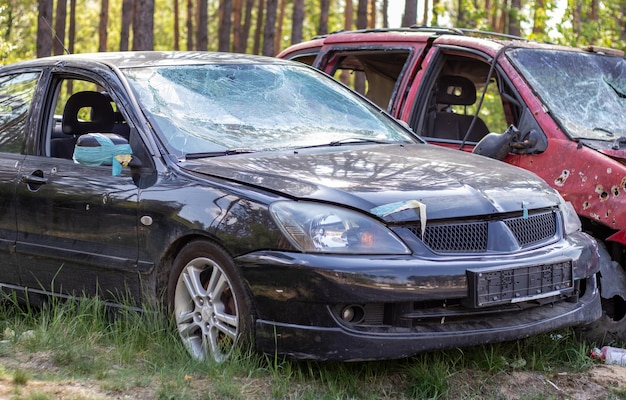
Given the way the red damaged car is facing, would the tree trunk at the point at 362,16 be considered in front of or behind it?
behind

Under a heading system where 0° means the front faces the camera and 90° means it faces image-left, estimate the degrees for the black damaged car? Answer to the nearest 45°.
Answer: approximately 315°

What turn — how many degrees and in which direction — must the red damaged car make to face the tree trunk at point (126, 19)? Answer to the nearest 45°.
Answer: approximately 180°

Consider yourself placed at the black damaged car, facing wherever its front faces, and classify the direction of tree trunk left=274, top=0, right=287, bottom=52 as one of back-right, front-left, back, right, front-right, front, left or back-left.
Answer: back-left

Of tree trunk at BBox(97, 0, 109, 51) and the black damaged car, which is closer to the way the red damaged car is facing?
the black damaged car

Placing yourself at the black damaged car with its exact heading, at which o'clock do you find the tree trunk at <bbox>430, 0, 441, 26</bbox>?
The tree trunk is roughly at 8 o'clock from the black damaged car.

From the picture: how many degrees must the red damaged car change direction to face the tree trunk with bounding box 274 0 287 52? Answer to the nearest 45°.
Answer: approximately 135° to its left

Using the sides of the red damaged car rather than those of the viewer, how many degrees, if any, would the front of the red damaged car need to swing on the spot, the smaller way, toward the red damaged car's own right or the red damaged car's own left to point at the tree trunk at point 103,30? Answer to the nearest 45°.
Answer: approximately 180°

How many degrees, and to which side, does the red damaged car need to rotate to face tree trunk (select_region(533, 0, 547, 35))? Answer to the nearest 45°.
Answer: approximately 135° to its left

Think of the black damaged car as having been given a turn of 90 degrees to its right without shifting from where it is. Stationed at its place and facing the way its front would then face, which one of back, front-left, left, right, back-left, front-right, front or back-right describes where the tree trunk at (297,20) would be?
back-right

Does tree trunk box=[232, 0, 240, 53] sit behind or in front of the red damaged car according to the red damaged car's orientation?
behind

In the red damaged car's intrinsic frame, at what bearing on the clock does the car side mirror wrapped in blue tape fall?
The car side mirror wrapped in blue tape is roughly at 3 o'clock from the red damaged car.

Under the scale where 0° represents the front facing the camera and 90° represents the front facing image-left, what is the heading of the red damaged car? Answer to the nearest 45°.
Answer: approximately 315°

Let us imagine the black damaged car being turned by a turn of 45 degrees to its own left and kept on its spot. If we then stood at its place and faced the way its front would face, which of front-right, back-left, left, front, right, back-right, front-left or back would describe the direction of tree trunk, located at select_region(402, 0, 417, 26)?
left

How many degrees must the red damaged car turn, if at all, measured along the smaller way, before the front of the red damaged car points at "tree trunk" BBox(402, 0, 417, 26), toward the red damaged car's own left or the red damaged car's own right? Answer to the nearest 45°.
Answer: approximately 135° to the red damaged car's own left
